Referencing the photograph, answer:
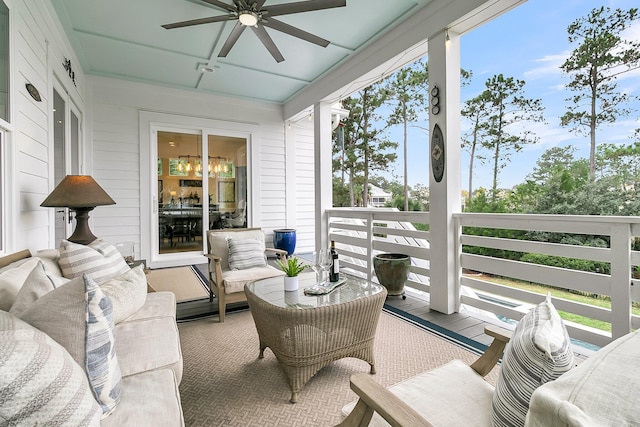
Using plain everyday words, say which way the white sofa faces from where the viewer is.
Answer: facing to the right of the viewer

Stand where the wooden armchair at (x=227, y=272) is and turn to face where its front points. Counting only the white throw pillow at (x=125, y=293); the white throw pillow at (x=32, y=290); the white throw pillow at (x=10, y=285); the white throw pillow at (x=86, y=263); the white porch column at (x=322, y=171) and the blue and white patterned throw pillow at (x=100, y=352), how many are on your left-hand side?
1

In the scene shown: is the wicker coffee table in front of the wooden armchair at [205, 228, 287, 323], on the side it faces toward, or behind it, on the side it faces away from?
in front

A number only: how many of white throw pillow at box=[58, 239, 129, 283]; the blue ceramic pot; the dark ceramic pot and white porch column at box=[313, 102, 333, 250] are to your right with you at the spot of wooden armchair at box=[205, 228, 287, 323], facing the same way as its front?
1

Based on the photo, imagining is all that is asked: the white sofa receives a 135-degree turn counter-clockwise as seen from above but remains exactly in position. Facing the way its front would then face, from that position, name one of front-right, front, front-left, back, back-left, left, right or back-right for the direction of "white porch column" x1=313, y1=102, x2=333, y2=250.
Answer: right

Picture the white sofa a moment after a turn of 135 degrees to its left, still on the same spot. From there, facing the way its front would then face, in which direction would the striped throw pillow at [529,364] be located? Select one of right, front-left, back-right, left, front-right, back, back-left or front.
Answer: back

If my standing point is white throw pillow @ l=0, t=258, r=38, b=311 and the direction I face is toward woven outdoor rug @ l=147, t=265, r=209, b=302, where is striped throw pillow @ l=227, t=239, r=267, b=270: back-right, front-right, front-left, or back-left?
front-right

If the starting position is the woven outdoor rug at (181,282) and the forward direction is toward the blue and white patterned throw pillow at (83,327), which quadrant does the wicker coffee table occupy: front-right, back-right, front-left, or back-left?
front-left

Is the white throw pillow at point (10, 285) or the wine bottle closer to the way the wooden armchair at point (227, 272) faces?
the wine bottle

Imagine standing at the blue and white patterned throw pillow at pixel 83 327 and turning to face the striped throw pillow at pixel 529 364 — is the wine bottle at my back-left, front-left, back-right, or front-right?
front-left

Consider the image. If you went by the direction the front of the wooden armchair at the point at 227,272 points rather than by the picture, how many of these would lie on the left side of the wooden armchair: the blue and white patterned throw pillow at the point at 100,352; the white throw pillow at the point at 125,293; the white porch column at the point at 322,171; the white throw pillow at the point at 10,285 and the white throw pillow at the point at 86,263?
1

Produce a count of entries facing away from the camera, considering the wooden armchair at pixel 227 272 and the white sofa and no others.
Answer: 0

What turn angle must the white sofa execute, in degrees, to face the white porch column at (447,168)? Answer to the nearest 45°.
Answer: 0° — it already faces it

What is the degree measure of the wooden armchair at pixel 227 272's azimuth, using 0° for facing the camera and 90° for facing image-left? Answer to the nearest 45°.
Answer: approximately 315°

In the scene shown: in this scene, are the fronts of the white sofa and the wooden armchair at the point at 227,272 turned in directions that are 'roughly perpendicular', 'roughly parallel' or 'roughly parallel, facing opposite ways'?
roughly perpendicular

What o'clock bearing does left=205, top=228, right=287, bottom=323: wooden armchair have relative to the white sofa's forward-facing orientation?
The wooden armchair is roughly at 10 o'clock from the white sofa.
